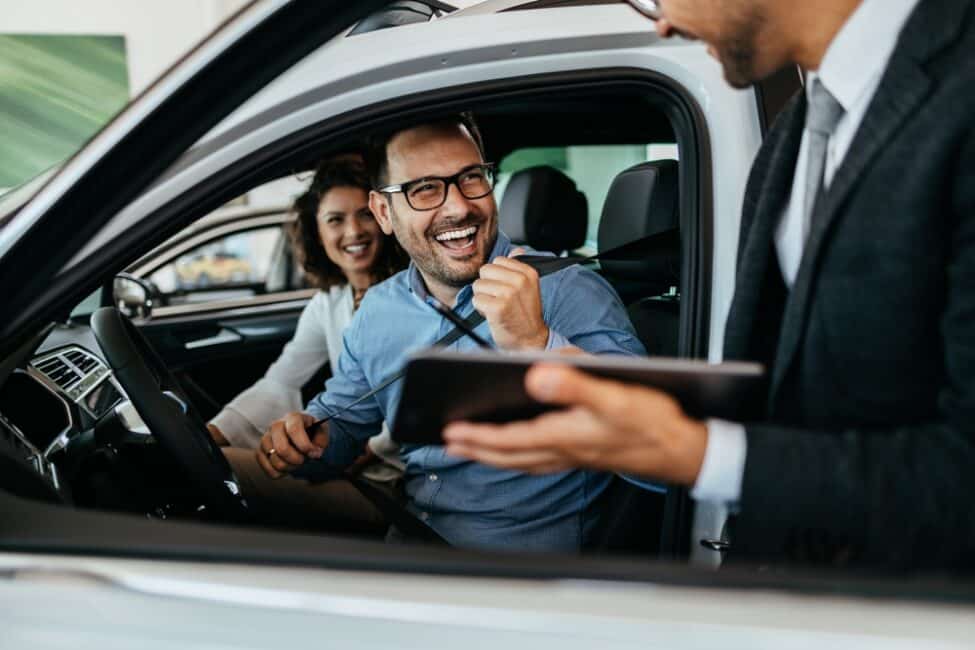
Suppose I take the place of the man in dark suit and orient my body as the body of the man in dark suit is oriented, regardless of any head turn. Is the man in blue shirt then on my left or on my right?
on my right

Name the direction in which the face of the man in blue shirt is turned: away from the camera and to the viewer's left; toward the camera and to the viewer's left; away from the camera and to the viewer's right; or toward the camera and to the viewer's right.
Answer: toward the camera and to the viewer's right

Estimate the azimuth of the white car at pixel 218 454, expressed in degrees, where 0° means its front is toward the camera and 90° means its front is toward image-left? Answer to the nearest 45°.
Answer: approximately 90°

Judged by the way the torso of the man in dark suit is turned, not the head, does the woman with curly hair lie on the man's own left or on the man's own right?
on the man's own right

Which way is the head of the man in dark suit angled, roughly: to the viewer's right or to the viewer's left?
to the viewer's left

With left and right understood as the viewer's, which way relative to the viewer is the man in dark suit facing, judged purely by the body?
facing the viewer and to the left of the viewer
